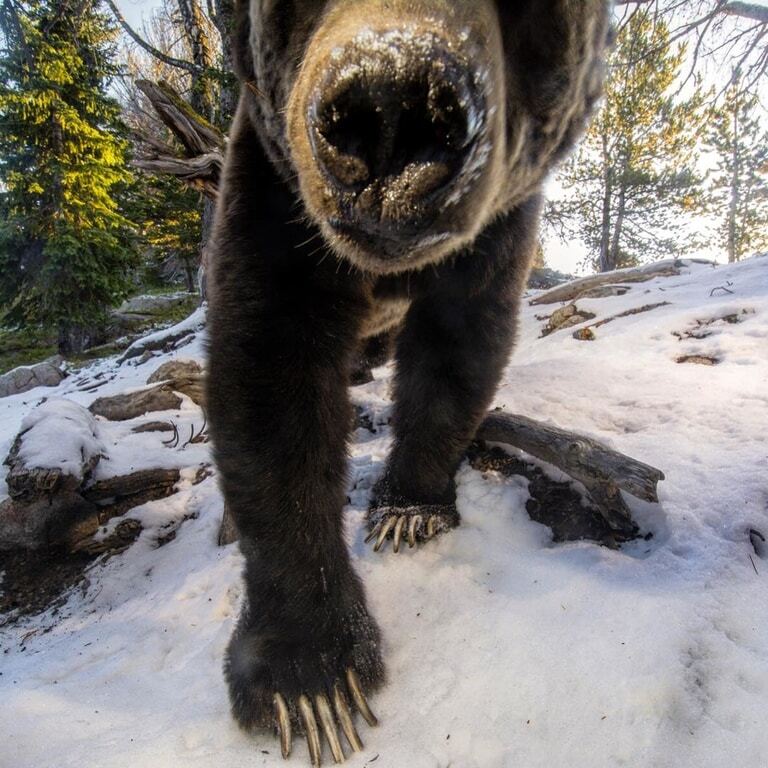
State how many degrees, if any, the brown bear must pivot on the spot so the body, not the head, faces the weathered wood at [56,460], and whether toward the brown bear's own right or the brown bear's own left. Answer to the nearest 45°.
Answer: approximately 135° to the brown bear's own right

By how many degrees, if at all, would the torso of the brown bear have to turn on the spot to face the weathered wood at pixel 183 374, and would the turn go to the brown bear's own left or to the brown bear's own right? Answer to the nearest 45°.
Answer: approximately 135° to the brown bear's own right

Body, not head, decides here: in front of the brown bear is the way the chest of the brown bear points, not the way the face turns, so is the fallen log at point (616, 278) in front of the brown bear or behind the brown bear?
behind

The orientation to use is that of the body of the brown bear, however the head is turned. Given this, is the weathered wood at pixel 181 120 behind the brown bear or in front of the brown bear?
behind

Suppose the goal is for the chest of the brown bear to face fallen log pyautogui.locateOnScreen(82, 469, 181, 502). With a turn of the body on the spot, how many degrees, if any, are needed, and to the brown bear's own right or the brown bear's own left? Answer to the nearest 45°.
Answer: approximately 135° to the brown bear's own right

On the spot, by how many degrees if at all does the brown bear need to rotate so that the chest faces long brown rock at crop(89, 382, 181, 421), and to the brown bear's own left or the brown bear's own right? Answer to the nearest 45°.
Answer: approximately 135° to the brown bear's own right

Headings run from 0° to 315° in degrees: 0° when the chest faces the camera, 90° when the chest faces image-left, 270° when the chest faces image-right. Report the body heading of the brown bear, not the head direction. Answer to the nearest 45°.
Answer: approximately 0°
